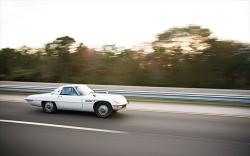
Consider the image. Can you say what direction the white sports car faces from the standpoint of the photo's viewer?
facing the viewer and to the right of the viewer
